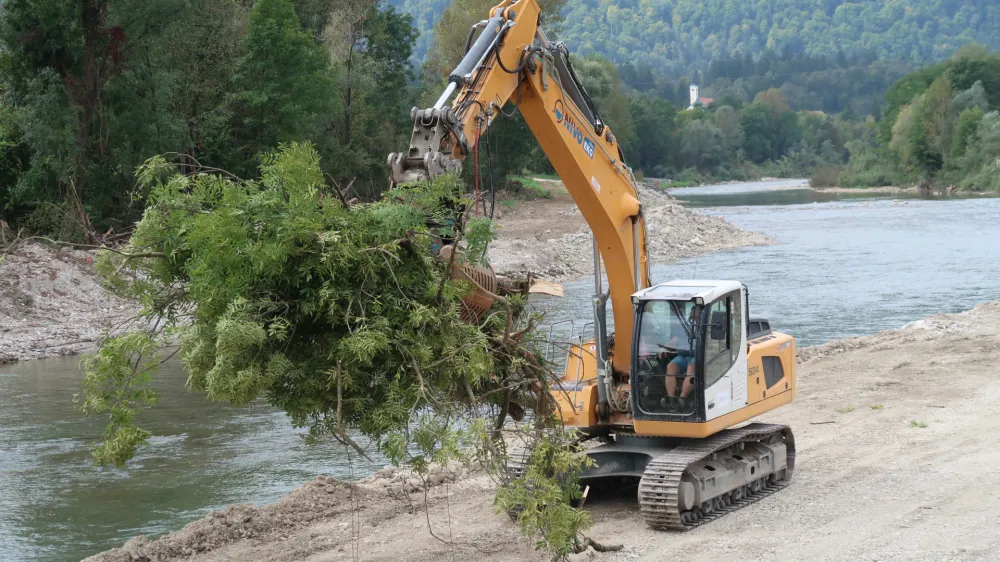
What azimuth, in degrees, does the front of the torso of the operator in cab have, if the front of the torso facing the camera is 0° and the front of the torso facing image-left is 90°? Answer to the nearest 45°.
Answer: approximately 45°

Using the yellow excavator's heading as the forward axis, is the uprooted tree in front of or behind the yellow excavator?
in front

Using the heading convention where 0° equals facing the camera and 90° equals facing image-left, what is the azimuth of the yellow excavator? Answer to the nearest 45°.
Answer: approximately 45°

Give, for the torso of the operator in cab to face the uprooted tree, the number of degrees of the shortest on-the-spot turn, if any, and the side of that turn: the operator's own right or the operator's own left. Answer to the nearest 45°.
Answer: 0° — they already face it
